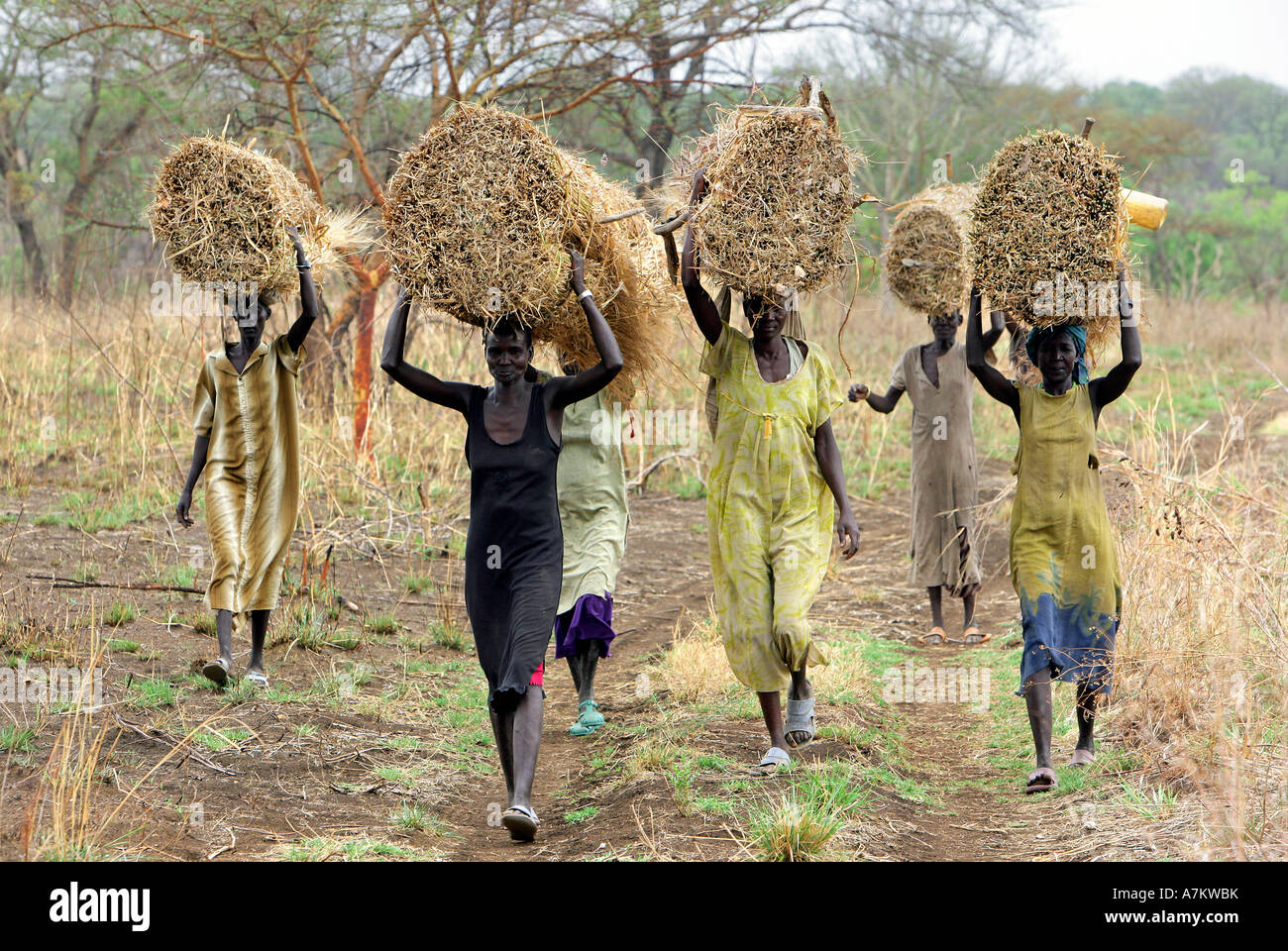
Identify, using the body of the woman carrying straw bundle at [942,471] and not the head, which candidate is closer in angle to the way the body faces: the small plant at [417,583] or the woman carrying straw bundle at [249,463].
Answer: the woman carrying straw bundle

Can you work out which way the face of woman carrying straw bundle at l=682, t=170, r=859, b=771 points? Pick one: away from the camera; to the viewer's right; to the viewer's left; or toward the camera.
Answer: toward the camera

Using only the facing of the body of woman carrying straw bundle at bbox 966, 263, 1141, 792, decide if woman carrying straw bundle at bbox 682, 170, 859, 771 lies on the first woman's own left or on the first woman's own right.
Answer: on the first woman's own right

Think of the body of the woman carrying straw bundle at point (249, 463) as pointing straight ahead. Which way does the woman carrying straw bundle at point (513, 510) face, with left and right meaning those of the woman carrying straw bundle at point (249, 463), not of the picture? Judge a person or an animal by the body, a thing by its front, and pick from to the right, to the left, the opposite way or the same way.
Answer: the same way

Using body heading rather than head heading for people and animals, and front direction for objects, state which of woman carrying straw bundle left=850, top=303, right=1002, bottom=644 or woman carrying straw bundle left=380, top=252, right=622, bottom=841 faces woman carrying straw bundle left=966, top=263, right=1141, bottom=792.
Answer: woman carrying straw bundle left=850, top=303, right=1002, bottom=644

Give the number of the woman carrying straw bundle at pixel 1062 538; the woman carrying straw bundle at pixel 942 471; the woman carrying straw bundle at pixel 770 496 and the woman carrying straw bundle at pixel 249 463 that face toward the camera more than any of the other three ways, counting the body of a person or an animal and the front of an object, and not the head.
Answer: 4

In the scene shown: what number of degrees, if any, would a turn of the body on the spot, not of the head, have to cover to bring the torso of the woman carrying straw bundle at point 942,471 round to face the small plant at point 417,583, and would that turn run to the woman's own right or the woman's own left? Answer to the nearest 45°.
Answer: approximately 90° to the woman's own right

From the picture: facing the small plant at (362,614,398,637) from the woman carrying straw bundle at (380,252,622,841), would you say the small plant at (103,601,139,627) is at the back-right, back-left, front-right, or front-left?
front-left

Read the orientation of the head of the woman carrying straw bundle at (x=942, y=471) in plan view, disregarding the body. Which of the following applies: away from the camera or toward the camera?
toward the camera

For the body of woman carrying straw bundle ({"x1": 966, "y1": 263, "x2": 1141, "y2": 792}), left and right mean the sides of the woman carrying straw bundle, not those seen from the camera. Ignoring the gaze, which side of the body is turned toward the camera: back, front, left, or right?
front

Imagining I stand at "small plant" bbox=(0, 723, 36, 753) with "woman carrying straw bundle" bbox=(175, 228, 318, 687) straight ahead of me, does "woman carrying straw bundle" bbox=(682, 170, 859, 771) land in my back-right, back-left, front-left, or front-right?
front-right

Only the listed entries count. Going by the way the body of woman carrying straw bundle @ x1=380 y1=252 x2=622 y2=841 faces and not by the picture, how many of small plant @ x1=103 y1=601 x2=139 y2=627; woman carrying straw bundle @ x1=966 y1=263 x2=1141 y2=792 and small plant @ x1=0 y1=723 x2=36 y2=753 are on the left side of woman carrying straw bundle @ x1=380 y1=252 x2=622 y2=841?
1

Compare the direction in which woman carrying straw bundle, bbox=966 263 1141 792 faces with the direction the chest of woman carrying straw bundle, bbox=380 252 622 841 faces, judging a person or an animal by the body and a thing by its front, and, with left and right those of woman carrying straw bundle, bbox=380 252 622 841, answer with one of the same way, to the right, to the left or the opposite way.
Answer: the same way

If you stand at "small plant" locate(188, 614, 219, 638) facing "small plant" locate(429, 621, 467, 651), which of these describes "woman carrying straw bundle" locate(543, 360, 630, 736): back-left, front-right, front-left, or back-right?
front-right

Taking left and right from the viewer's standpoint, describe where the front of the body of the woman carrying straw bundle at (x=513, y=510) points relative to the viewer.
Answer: facing the viewer

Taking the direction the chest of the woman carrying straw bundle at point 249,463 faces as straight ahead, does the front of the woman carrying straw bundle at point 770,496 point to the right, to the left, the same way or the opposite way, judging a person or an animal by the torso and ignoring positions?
the same way

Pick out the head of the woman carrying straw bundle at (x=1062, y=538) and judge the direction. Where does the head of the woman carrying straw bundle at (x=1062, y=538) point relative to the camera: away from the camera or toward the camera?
toward the camera
